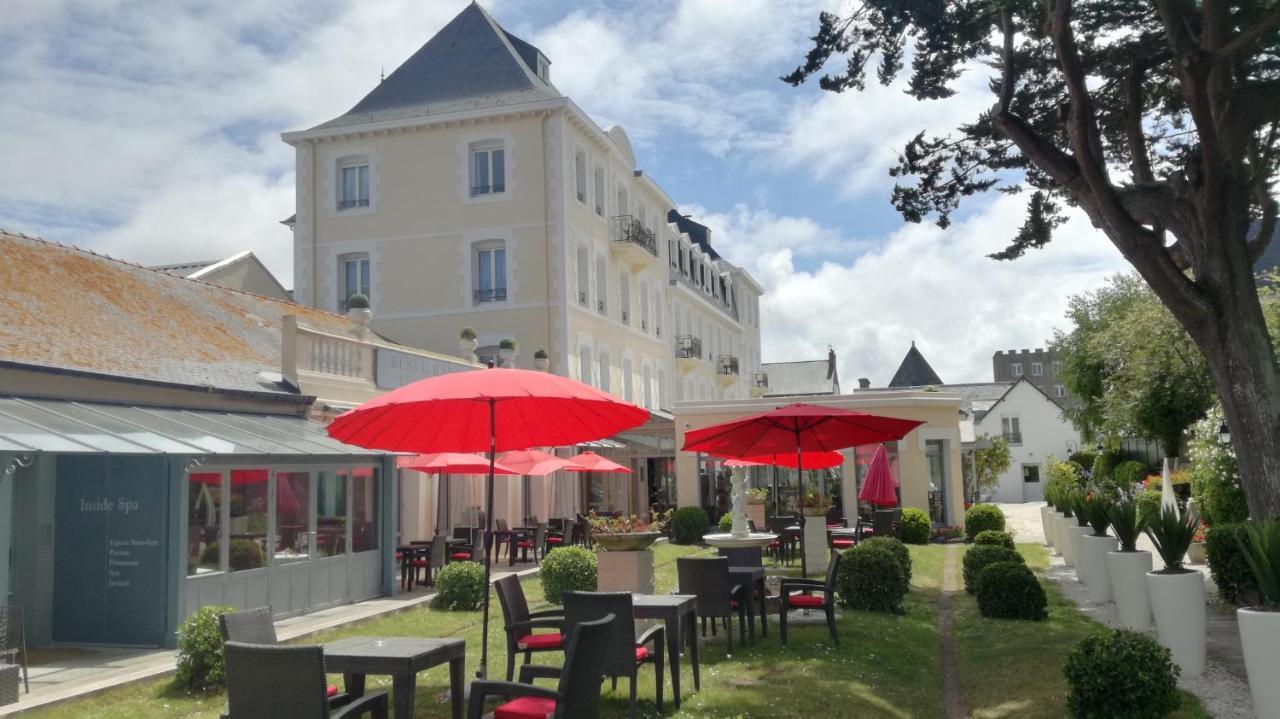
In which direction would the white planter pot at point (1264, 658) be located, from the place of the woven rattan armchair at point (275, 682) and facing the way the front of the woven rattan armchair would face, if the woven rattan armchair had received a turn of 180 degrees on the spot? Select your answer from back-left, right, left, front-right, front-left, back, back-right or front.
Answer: back-left

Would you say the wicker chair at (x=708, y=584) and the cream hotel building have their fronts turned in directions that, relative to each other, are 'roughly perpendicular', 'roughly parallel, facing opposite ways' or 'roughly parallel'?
roughly perpendicular

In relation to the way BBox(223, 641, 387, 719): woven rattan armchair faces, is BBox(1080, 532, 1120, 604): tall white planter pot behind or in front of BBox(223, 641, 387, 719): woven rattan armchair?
in front

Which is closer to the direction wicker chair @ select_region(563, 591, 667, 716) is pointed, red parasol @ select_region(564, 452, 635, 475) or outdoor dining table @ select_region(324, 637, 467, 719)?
the red parasol

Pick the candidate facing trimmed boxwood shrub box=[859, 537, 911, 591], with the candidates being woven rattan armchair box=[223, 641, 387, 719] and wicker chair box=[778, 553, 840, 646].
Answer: the woven rattan armchair

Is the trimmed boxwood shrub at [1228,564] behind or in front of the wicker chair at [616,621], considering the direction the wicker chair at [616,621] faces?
in front

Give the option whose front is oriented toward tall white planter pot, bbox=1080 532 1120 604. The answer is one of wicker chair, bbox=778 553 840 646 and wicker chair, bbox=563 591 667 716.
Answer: wicker chair, bbox=563 591 667 716

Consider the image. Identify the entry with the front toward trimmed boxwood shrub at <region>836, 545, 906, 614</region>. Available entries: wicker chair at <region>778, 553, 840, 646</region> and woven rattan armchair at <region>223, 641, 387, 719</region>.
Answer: the woven rattan armchair

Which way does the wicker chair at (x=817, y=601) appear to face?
to the viewer's left

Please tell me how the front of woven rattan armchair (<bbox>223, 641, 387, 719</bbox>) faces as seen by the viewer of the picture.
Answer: facing away from the viewer and to the right of the viewer
